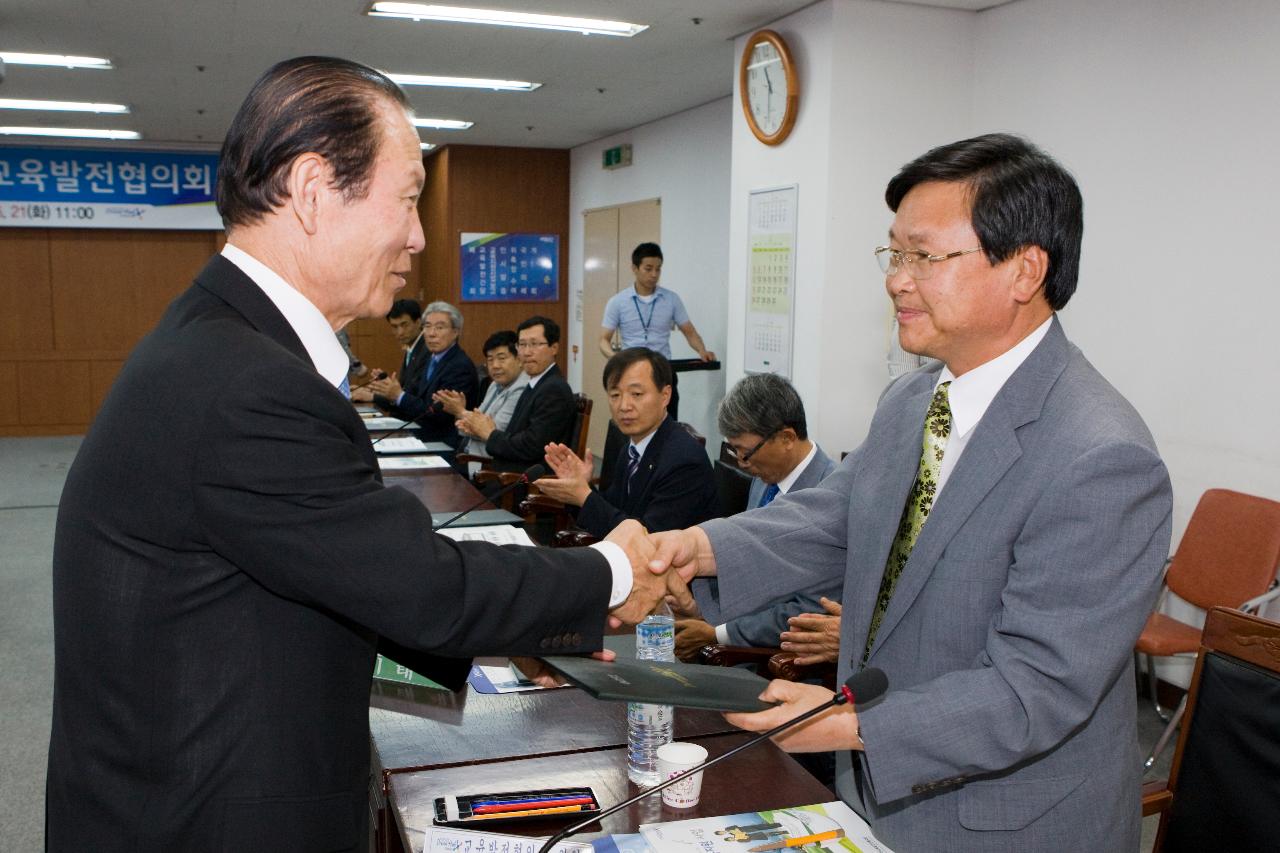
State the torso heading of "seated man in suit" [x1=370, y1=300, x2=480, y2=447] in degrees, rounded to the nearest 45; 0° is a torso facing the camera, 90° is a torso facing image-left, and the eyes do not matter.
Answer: approximately 45°

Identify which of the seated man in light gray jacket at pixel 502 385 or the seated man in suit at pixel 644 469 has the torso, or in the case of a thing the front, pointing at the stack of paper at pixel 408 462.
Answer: the seated man in light gray jacket at pixel 502 385

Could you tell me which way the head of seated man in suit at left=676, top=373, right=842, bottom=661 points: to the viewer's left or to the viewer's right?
to the viewer's left

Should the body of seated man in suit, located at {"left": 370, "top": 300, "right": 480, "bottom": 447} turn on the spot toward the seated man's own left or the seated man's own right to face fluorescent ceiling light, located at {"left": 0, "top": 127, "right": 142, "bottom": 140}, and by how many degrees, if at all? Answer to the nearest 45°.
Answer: approximately 90° to the seated man's own right

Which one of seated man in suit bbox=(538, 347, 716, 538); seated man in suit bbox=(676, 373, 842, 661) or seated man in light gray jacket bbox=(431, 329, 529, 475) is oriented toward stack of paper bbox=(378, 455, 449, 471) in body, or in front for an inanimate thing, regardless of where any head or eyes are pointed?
seated man in light gray jacket bbox=(431, 329, 529, 475)

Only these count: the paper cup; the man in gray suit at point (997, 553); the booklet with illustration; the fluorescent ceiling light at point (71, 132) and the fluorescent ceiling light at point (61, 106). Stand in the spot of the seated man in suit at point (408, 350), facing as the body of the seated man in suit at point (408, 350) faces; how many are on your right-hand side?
2

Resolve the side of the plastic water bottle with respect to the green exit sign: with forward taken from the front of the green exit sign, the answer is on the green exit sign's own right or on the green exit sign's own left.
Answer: on the green exit sign's own left

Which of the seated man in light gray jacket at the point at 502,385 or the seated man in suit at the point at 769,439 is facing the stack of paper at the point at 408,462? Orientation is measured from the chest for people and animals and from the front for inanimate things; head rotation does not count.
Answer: the seated man in light gray jacket at the point at 502,385

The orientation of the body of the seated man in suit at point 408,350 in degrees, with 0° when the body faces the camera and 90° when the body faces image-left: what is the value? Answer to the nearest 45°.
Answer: approximately 45°

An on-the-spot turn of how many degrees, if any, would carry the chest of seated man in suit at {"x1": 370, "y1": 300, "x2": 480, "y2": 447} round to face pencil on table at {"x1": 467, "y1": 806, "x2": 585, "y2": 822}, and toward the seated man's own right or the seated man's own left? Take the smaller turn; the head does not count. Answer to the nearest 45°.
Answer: approximately 45° to the seated man's own left
